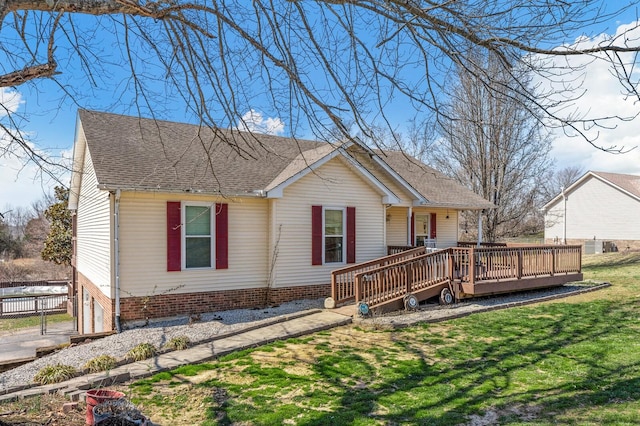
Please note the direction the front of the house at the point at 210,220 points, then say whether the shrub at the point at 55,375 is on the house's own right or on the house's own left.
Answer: on the house's own right

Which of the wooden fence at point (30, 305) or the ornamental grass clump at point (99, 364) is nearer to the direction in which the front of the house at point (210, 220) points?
the ornamental grass clump

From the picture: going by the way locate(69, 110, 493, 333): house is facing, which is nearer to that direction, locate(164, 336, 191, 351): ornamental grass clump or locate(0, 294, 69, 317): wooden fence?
the ornamental grass clump

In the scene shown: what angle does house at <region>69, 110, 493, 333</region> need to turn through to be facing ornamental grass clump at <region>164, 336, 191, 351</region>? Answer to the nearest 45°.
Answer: approximately 45° to its right

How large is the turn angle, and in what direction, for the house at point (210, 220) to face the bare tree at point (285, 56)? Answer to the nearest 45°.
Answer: approximately 45° to its right

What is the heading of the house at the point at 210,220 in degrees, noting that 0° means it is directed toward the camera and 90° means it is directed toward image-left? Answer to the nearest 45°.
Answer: approximately 315°

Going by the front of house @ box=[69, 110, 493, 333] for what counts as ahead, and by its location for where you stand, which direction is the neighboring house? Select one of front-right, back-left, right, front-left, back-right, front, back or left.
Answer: left
